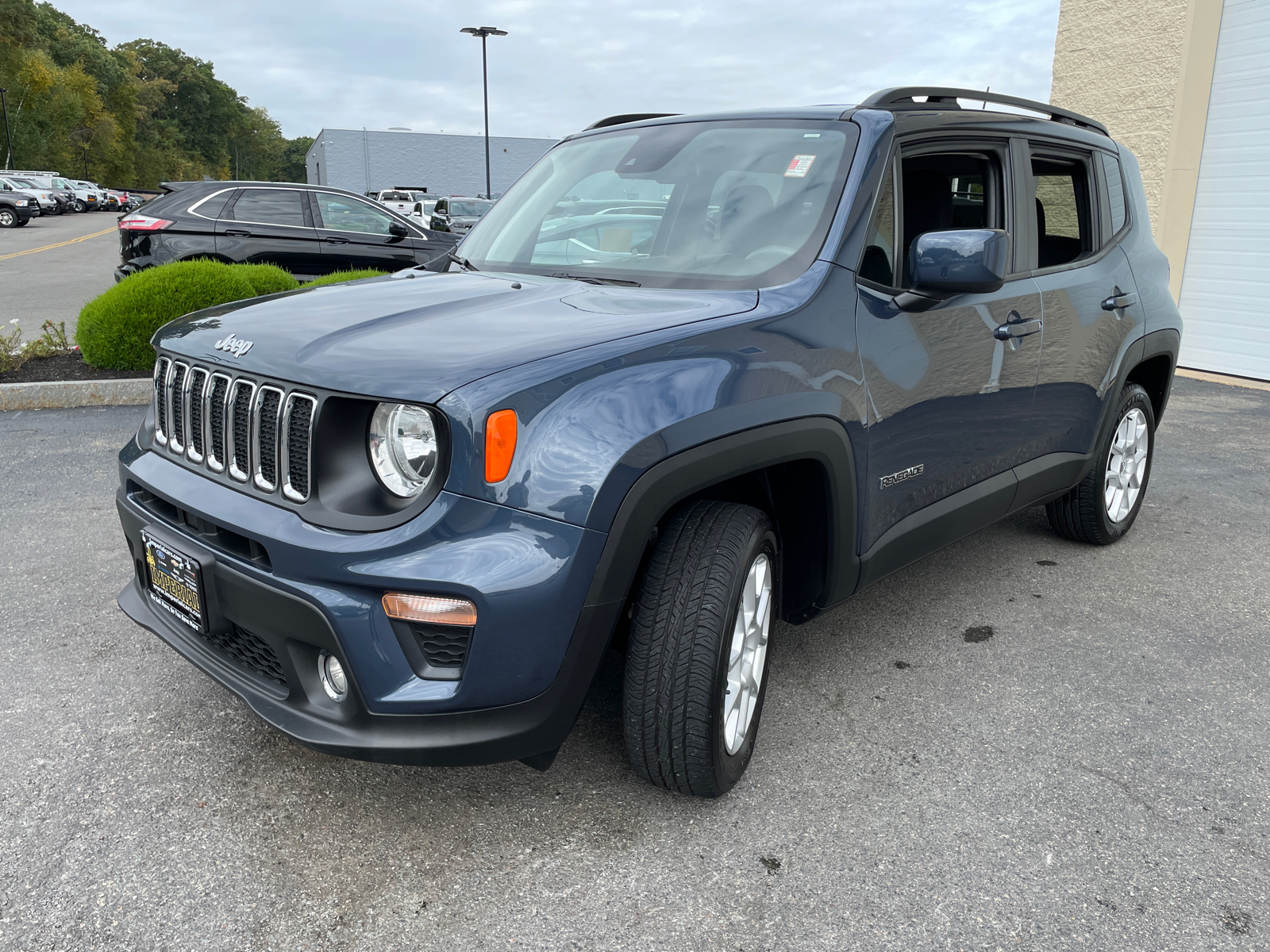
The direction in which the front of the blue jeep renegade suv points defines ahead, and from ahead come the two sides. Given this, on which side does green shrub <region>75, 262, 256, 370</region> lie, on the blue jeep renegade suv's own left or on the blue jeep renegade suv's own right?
on the blue jeep renegade suv's own right

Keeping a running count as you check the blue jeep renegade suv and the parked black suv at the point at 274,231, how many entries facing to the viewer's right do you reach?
1

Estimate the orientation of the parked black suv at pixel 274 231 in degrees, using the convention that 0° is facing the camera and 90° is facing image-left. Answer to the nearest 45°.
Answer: approximately 270°

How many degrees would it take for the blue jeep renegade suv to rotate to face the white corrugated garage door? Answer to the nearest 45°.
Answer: approximately 180°

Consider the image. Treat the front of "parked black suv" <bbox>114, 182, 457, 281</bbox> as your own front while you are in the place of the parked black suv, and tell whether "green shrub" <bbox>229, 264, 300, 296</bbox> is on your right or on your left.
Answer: on your right

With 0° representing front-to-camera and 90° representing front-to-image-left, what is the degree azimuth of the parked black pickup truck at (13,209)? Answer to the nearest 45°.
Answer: approximately 315°

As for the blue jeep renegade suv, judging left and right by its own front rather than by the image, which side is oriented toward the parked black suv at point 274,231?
right

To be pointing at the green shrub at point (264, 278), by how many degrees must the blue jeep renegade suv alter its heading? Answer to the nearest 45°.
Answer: approximately 90° to its right

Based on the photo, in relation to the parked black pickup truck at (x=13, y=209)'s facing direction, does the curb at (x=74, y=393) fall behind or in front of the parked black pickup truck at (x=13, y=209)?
in front

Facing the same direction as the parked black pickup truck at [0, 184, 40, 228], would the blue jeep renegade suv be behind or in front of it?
in front

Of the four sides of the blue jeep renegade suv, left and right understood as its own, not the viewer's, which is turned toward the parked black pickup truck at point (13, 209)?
right

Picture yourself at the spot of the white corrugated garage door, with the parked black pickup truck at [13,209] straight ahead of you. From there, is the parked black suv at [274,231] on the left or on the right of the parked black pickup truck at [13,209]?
left

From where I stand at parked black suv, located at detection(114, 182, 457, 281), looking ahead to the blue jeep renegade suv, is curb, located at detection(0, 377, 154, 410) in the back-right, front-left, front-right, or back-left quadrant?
front-right
